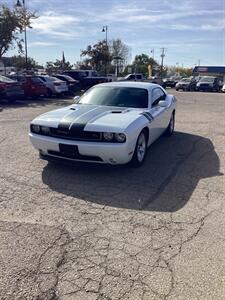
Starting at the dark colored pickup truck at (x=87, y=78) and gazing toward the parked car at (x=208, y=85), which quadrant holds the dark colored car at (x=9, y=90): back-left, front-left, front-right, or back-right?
back-right

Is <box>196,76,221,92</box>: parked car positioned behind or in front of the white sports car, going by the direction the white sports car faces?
behind

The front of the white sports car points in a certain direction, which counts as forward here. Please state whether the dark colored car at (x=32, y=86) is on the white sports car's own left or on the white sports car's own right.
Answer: on the white sports car's own right

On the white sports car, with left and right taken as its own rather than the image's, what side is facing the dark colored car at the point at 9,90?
right

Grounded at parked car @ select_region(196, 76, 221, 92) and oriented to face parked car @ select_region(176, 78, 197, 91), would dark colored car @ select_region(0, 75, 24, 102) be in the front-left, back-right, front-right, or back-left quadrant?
front-left

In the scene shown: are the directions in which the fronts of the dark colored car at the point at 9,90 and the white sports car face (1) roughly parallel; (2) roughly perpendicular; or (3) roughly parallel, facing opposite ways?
roughly perpendicular

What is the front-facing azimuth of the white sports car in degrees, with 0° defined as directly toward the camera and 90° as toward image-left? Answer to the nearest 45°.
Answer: approximately 45°

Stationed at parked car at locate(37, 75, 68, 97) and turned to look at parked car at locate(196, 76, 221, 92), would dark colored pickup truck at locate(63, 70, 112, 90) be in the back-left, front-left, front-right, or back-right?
front-left
